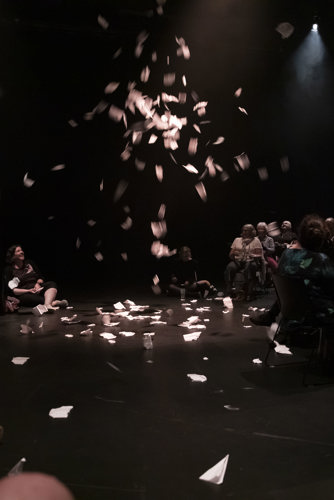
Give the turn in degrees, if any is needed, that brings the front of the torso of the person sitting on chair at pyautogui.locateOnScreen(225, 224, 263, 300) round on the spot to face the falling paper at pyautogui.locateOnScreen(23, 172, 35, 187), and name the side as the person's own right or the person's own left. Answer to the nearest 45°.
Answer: approximately 45° to the person's own right

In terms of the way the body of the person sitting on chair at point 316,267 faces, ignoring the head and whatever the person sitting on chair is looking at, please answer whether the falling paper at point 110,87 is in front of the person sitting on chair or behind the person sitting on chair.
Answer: in front

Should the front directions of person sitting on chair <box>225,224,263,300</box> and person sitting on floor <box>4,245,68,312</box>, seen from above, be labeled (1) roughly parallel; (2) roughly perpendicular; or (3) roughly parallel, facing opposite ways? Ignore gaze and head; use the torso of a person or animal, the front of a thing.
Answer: roughly perpendicular

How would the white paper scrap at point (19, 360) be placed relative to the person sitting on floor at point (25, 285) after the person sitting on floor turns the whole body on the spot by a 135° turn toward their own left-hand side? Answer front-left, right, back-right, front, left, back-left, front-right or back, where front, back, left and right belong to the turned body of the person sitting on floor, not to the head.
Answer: back

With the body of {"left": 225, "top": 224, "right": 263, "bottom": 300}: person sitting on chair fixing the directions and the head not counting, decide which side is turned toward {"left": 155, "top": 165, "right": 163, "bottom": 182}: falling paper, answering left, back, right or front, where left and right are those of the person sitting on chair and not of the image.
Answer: right

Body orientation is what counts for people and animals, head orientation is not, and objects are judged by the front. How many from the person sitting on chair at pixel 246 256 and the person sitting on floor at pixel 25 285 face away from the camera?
0

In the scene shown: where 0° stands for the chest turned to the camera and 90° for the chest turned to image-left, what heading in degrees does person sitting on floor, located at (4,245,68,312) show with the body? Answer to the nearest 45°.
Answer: approximately 315°

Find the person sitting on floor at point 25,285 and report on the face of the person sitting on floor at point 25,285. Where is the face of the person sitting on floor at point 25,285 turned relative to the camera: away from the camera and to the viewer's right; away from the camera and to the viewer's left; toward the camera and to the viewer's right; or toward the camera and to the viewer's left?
toward the camera and to the viewer's right

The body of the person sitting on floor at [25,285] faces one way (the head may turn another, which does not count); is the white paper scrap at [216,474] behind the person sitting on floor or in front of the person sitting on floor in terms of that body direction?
in front

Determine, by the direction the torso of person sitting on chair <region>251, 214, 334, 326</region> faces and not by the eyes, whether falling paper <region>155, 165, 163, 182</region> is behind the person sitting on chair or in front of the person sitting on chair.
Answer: in front

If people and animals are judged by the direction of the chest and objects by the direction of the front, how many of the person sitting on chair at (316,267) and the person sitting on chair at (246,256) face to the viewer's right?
0

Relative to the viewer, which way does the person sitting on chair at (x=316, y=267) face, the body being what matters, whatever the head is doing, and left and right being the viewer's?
facing away from the viewer and to the left of the viewer

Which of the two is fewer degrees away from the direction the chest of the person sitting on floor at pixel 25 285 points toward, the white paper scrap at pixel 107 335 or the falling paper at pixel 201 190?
the white paper scrap

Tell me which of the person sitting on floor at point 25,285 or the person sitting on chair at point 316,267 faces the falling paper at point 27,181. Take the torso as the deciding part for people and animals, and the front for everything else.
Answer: the person sitting on chair at point 316,267
